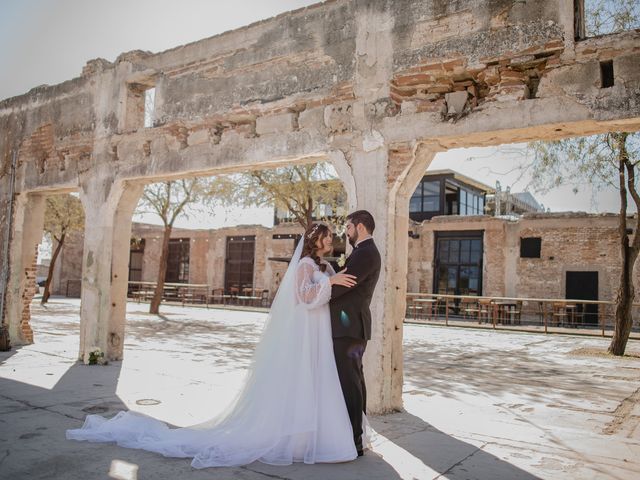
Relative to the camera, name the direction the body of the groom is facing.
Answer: to the viewer's left

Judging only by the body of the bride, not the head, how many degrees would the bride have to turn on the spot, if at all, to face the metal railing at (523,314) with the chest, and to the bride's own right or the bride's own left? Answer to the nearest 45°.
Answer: approximately 45° to the bride's own left

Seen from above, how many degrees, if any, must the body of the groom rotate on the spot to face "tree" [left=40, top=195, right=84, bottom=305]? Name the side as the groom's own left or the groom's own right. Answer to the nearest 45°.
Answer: approximately 45° to the groom's own right

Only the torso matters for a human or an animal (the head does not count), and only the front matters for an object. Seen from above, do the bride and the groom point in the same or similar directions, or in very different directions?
very different directions

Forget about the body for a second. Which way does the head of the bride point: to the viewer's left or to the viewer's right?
to the viewer's right

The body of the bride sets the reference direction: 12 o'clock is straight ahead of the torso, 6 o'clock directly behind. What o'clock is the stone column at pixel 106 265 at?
The stone column is roughly at 8 o'clock from the bride.

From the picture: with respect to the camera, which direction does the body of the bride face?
to the viewer's right

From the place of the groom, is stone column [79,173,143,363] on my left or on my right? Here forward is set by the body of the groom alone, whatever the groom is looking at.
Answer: on my right

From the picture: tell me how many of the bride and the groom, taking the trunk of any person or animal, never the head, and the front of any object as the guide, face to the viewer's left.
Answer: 1

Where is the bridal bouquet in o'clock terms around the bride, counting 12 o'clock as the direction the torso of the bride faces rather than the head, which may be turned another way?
The bridal bouquet is roughly at 8 o'clock from the bride.

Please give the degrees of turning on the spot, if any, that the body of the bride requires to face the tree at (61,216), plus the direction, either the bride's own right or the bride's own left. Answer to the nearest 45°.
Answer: approximately 90° to the bride's own left

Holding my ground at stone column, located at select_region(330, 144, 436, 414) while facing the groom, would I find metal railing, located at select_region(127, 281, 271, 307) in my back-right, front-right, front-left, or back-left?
back-right
